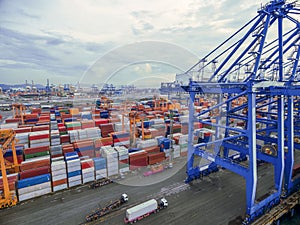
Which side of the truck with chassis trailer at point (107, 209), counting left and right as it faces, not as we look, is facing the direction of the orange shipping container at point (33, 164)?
left

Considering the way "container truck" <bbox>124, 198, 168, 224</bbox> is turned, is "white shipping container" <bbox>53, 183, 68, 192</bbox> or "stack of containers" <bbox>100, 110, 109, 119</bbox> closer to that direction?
the stack of containers

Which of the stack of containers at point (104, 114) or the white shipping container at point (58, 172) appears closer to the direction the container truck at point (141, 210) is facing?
the stack of containers

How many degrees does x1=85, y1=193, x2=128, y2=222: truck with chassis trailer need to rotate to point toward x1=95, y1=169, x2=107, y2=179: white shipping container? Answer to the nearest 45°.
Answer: approximately 45° to its left

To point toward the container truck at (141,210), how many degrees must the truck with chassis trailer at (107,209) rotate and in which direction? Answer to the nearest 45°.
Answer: approximately 90° to its right

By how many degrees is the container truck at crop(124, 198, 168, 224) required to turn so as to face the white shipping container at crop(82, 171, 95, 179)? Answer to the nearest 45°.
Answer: approximately 90° to its left

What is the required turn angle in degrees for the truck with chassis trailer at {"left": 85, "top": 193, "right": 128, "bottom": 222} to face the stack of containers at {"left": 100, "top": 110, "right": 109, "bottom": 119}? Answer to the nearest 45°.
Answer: approximately 45° to its left

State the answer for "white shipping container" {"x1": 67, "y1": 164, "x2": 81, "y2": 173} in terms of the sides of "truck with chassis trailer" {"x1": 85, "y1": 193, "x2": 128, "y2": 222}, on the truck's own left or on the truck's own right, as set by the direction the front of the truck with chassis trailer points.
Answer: on the truck's own left

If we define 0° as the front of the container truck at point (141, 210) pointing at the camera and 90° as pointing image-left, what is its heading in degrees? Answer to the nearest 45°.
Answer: approximately 225°

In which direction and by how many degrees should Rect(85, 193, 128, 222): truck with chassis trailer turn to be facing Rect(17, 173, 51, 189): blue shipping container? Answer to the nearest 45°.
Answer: approximately 90° to its left

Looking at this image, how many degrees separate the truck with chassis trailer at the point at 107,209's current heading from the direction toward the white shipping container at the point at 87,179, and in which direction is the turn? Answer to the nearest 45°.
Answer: approximately 45° to its left

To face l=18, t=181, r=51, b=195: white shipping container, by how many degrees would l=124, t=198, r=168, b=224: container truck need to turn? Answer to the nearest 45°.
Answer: approximately 135° to its left

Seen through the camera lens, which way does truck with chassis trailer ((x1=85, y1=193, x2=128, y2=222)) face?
facing away from the viewer and to the right of the viewer
